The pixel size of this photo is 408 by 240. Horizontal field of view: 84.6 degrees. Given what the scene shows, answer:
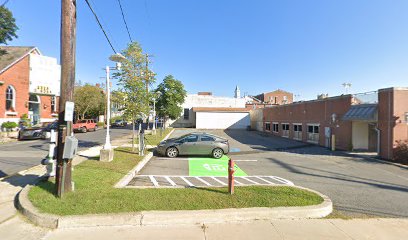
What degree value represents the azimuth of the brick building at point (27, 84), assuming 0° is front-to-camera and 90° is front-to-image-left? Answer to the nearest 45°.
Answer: approximately 315°

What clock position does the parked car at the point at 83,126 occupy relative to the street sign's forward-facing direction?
The parked car is roughly at 6 o'clock from the street sign.

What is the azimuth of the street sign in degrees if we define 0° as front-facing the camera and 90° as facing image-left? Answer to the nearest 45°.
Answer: approximately 0°

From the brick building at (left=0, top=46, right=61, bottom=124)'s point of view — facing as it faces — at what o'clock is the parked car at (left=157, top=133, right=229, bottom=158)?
The parked car is roughly at 1 o'clock from the brick building.

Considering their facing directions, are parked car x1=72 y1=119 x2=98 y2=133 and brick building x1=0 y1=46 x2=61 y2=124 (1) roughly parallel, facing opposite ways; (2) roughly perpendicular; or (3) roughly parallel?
roughly perpendicular

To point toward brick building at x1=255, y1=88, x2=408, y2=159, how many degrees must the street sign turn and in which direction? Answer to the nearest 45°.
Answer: approximately 90° to its left

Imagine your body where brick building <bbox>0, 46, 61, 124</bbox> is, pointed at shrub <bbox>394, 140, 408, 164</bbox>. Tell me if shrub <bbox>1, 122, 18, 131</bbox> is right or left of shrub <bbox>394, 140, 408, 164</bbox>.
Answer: right

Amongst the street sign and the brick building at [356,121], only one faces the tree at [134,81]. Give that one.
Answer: the brick building

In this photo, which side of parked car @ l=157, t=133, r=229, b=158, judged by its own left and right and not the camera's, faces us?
left
